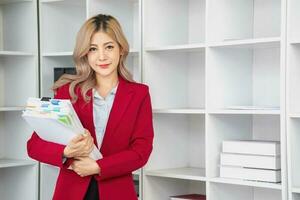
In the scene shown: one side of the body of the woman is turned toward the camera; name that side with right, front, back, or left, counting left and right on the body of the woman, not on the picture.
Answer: front

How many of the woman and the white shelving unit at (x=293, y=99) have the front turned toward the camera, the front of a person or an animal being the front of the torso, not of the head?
2

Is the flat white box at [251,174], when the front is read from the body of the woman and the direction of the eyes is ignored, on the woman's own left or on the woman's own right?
on the woman's own left

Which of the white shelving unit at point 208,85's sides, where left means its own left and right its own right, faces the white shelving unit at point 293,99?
left

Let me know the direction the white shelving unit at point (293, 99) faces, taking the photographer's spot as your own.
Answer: facing the viewer

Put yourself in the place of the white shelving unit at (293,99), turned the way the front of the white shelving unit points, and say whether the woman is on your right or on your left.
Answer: on your right

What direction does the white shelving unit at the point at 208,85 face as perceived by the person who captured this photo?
facing the viewer and to the left of the viewer

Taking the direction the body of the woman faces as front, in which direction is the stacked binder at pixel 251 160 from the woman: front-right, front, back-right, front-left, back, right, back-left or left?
left

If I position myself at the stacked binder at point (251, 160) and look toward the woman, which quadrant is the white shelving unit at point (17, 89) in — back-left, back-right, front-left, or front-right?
front-right
